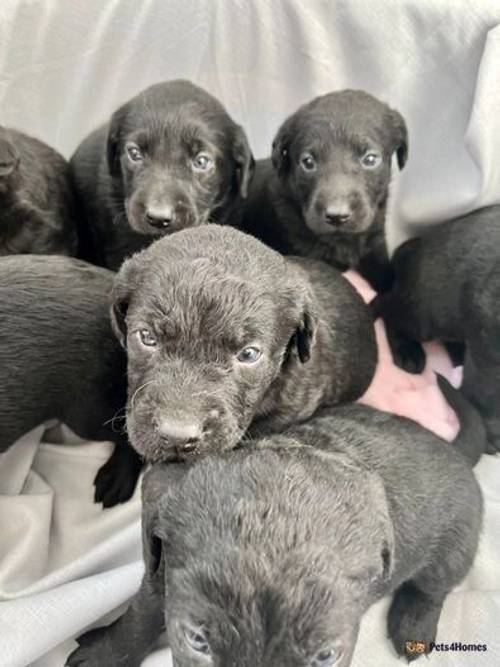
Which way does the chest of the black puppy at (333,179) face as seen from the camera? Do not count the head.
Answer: toward the camera

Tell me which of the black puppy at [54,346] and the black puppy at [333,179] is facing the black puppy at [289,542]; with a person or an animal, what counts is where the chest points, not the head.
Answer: the black puppy at [333,179]

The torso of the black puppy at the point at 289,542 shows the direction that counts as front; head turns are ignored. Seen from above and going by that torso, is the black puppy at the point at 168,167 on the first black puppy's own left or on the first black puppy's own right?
on the first black puppy's own right

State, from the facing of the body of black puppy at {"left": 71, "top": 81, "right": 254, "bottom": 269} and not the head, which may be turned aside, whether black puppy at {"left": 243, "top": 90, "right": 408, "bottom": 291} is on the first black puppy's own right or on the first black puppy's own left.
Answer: on the first black puppy's own left

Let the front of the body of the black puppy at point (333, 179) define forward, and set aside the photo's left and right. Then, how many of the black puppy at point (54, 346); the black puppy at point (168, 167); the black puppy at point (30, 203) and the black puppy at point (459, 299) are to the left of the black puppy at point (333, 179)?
1

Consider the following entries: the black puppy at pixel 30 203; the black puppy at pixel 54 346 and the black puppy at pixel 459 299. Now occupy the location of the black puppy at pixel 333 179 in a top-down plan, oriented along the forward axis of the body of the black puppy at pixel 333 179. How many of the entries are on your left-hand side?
1

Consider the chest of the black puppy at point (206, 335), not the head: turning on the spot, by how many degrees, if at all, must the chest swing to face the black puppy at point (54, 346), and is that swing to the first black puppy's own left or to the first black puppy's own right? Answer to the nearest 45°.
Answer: approximately 90° to the first black puppy's own right

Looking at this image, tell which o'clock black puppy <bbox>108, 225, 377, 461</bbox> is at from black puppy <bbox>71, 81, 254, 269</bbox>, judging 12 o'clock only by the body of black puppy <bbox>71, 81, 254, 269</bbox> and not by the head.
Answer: black puppy <bbox>108, 225, 377, 461</bbox> is roughly at 12 o'clock from black puppy <bbox>71, 81, 254, 269</bbox>.

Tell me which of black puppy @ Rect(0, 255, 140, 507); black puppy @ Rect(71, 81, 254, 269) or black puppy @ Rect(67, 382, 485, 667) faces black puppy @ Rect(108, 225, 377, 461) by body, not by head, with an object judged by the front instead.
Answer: black puppy @ Rect(71, 81, 254, 269)
